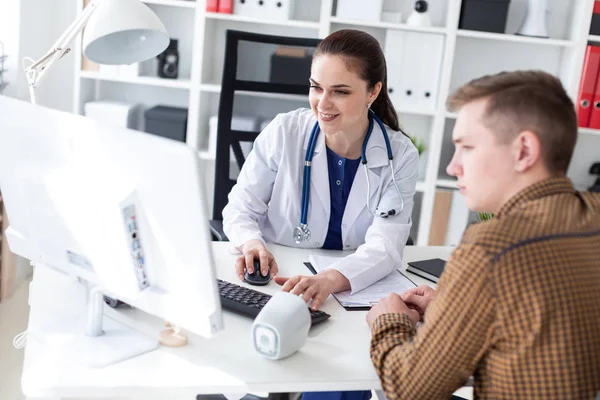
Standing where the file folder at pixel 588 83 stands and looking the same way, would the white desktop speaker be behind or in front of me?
in front

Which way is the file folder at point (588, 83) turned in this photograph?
toward the camera

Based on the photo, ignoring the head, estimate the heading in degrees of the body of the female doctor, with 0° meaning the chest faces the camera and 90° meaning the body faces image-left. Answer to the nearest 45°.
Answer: approximately 45°

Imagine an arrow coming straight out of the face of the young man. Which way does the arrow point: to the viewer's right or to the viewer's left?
to the viewer's left

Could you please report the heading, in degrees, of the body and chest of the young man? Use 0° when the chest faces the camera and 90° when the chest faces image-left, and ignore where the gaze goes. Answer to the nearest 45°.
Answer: approximately 135°

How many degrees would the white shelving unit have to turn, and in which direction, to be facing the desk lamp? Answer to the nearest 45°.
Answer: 0° — it already faces it

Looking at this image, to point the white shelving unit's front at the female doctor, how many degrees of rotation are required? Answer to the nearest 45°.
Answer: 0° — it already faces them

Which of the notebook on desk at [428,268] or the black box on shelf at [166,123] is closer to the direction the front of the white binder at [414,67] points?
the notebook on desk

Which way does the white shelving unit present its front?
toward the camera
